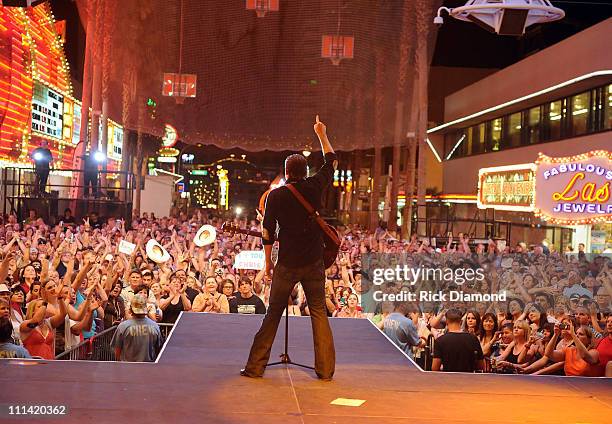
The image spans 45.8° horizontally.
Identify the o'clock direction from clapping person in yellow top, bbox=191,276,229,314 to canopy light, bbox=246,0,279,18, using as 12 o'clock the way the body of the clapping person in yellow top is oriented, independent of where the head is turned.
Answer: The canopy light is roughly at 6 o'clock from the clapping person in yellow top.

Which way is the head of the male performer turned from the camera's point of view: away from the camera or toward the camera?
away from the camera

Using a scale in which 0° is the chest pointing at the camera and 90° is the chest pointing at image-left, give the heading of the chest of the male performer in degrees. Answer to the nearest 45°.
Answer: approximately 180°

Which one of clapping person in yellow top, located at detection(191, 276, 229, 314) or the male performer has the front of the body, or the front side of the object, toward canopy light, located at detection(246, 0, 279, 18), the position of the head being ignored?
the male performer

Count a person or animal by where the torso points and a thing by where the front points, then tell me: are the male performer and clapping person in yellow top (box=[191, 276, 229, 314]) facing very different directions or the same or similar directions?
very different directions

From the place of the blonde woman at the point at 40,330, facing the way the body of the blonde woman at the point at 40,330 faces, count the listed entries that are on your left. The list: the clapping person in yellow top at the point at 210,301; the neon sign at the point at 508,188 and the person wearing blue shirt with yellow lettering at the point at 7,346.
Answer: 2

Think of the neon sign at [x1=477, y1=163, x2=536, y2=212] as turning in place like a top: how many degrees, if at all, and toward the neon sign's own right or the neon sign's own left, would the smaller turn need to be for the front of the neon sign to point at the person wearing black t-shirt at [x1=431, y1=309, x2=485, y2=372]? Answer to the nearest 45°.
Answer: approximately 45° to the neon sign's own left

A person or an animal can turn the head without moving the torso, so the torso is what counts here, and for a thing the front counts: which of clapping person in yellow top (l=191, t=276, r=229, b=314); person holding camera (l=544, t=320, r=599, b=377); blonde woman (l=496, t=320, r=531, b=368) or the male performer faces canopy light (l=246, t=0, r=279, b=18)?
the male performer

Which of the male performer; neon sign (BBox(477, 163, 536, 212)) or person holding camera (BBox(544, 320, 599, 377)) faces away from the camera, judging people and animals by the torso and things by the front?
the male performer

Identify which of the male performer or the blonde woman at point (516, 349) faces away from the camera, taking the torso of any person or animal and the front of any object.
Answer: the male performer
